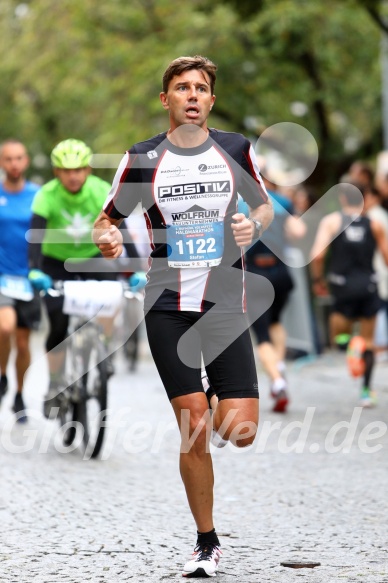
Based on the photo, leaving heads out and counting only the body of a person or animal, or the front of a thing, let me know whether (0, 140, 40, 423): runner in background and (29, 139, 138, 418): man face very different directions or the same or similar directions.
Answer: same or similar directions

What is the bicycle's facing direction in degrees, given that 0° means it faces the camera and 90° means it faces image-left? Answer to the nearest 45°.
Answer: approximately 0°

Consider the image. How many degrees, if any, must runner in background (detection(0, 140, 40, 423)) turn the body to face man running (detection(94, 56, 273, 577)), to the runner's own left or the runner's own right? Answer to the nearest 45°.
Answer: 0° — they already face them

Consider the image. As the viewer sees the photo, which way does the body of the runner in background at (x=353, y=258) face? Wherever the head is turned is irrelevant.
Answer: away from the camera

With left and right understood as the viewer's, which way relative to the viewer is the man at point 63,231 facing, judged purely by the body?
facing the viewer

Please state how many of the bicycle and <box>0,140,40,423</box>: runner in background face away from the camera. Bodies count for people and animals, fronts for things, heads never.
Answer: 0

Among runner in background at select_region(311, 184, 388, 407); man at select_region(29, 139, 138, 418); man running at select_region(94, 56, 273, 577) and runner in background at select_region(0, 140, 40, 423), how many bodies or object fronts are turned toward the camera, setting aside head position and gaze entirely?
3

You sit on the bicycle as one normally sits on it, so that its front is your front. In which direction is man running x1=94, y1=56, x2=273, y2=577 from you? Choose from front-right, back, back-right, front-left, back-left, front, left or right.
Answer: front

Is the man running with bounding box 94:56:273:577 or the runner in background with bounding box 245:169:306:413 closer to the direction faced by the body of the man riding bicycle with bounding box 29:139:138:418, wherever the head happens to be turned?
the man running

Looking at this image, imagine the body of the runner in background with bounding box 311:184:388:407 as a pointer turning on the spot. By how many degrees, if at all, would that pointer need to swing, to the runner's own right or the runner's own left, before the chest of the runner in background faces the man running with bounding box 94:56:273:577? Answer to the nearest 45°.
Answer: approximately 180°
